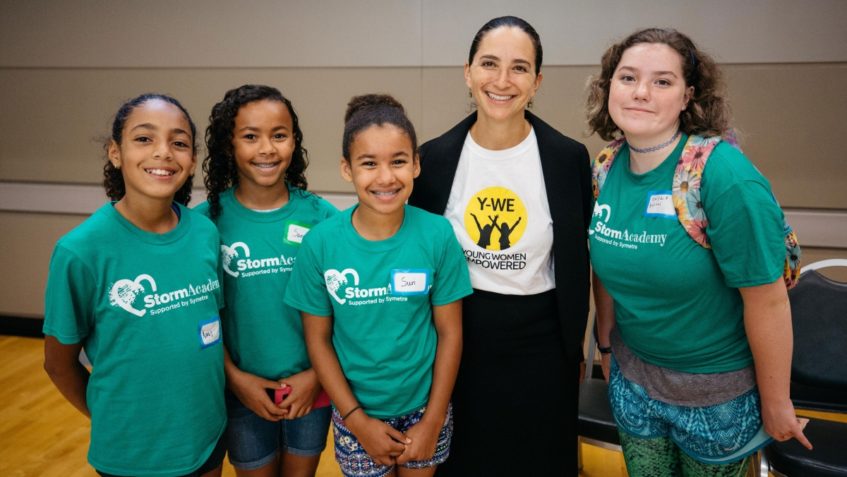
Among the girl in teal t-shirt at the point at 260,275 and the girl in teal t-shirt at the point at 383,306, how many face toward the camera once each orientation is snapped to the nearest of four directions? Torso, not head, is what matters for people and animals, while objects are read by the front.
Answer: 2

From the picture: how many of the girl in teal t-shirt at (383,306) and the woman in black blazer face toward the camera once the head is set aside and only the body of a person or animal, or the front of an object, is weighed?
2

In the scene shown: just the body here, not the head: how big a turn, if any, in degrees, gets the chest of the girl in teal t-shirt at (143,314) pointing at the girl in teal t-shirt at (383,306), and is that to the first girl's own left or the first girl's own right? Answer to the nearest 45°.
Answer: approximately 45° to the first girl's own left

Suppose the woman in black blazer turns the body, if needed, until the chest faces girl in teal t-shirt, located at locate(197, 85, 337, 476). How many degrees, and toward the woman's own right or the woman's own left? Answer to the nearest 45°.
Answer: approximately 90° to the woman's own right

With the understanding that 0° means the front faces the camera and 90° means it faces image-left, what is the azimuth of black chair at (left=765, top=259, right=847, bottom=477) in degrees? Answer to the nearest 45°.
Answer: approximately 45°
